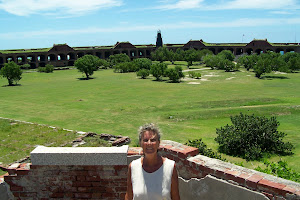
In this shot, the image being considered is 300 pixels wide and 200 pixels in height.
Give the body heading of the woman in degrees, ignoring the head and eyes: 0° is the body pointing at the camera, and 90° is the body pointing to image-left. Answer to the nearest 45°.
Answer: approximately 0°

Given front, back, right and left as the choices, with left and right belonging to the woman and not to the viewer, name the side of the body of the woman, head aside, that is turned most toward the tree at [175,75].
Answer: back

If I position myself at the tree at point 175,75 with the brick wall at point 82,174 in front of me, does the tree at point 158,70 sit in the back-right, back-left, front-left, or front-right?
back-right

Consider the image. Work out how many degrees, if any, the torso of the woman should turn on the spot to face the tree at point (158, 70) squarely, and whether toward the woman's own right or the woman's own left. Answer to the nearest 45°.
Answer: approximately 180°

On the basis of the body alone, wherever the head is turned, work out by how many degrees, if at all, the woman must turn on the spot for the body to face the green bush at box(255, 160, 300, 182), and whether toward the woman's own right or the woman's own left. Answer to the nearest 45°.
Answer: approximately 135° to the woman's own left
